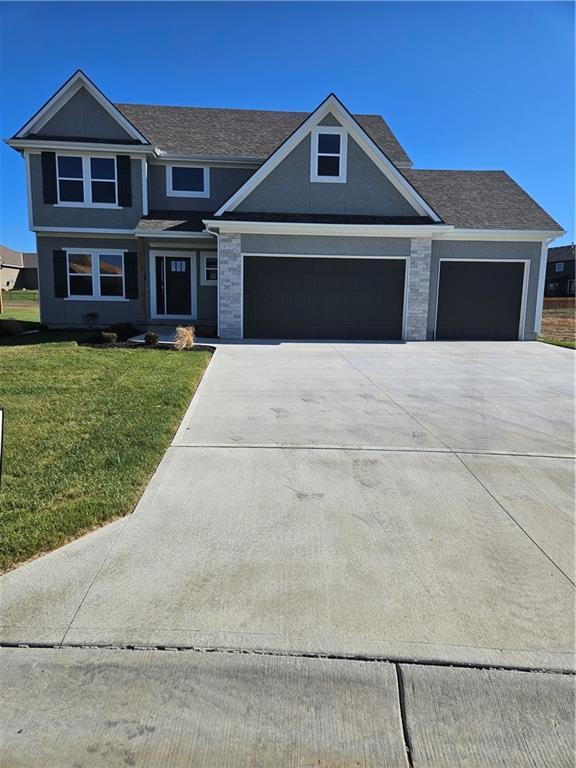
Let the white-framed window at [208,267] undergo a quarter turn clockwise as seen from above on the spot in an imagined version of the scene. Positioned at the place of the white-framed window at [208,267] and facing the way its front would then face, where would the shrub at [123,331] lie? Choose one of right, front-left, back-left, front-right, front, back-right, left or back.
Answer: front-left

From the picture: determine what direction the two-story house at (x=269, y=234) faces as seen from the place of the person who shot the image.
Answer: facing the viewer

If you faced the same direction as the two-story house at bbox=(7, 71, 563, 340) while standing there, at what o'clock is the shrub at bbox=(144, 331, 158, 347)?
The shrub is roughly at 1 o'clock from the two-story house.

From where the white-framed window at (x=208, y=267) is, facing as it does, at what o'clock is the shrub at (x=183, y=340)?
The shrub is roughly at 12 o'clock from the white-framed window.

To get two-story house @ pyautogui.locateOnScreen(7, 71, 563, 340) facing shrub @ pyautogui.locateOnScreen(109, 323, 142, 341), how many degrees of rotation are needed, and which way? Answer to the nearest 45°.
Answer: approximately 45° to its right

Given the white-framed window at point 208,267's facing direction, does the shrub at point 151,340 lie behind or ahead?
ahead

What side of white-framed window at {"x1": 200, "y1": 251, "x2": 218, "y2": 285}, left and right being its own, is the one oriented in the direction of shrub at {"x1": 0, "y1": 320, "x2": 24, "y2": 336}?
right
